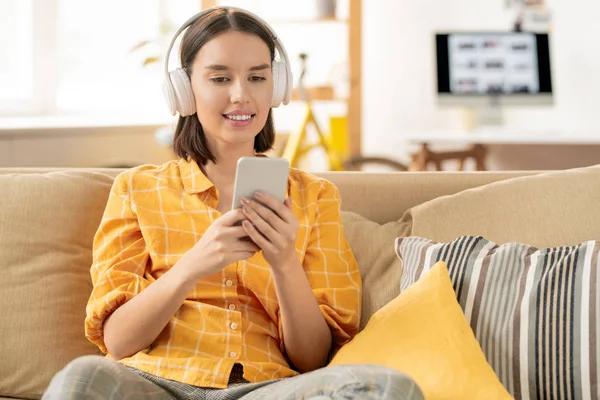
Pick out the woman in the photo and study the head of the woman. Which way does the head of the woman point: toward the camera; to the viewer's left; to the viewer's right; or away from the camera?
toward the camera

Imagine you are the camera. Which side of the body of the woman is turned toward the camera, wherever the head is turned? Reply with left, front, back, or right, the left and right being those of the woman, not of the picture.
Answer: front

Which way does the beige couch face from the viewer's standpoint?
toward the camera

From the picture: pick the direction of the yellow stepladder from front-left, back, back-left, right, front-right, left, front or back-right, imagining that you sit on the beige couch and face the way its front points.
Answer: back

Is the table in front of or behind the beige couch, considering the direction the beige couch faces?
behind

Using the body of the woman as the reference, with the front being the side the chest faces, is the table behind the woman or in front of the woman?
behind
